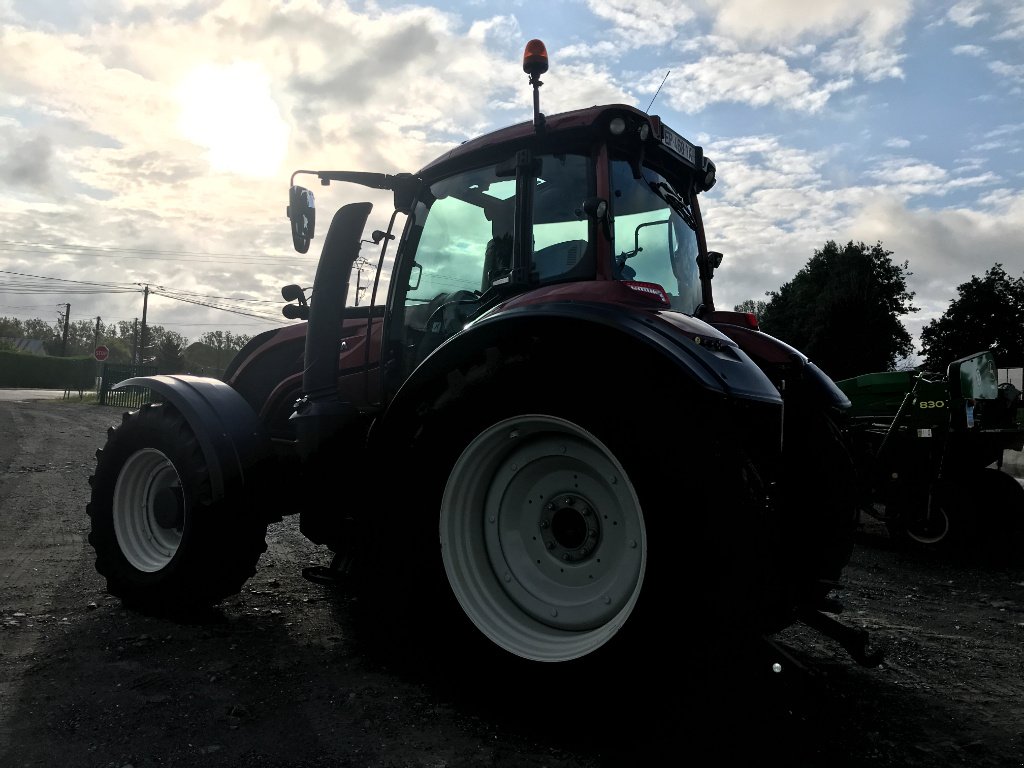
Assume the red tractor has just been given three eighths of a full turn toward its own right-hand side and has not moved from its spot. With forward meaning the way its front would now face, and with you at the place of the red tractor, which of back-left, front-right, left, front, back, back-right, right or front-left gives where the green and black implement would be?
front-left

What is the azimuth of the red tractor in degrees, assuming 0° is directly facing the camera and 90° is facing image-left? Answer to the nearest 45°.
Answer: approximately 135°
